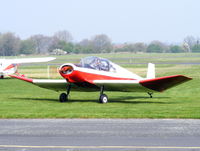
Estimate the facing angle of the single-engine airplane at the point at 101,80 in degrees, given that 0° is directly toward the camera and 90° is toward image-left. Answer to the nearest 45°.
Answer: approximately 45°
